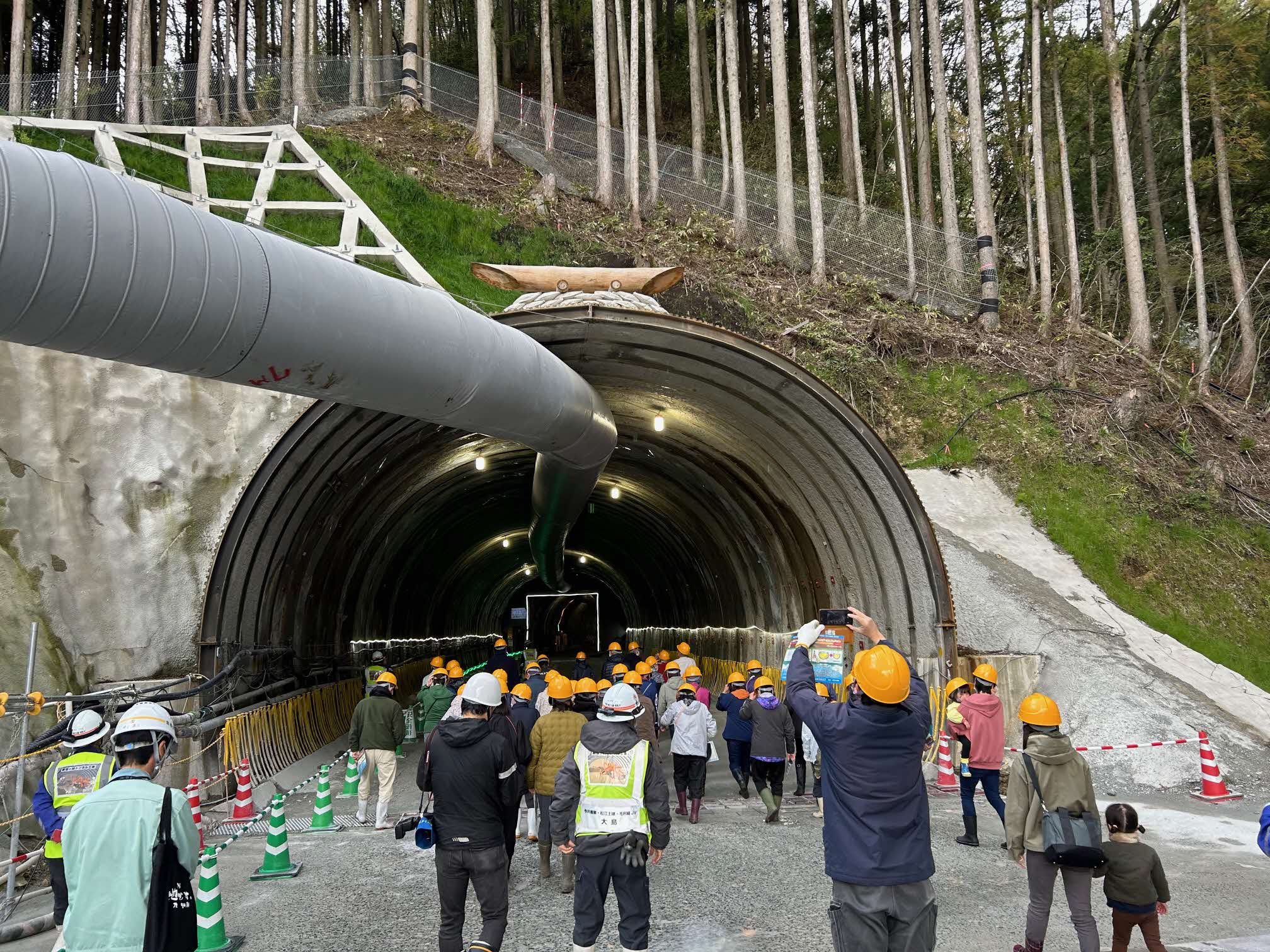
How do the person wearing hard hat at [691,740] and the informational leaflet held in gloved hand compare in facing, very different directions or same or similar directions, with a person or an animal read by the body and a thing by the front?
very different directions

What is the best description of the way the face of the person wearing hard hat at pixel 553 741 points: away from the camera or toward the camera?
away from the camera

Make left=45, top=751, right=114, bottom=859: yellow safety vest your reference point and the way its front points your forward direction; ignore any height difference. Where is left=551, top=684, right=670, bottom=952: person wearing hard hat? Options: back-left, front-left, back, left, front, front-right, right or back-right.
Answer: back-right

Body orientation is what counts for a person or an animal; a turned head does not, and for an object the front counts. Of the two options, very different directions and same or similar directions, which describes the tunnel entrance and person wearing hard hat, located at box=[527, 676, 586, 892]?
very different directions

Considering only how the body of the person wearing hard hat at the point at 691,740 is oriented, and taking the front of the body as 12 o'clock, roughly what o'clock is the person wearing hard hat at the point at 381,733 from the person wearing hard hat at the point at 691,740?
the person wearing hard hat at the point at 381,733 is roughly at 9 o'clock from the person wearing hard hat at the point at 691,740.

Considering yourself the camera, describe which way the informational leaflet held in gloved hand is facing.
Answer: facing the viewer

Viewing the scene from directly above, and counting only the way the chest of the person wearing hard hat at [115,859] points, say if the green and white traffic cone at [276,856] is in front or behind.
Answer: in front

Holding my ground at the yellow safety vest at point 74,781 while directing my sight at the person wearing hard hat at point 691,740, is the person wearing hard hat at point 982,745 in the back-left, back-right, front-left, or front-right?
front-right

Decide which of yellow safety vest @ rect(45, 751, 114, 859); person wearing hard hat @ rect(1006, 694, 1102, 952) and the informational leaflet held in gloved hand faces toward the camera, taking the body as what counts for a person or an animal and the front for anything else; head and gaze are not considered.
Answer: the informational leaflet held in gloved hand

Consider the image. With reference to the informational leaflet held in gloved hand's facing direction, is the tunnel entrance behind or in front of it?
behind

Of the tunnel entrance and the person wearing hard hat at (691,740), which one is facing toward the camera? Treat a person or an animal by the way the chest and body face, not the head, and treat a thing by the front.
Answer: the tunnel entrance

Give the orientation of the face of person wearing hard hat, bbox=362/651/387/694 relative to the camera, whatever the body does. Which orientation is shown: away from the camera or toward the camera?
away from the camera

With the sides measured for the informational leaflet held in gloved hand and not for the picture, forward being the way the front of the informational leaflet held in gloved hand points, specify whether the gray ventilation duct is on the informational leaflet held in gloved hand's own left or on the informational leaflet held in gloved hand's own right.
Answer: on the informational leaflet held in gloved hand's own right

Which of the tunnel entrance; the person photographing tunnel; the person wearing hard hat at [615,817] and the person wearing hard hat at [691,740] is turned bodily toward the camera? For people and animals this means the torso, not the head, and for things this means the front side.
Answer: the tunnel entrance

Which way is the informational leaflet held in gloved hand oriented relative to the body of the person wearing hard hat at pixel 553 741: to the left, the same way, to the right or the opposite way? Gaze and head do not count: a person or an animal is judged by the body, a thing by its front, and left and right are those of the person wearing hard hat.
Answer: the opposite way

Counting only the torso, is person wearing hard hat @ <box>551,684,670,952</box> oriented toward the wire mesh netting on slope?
yes

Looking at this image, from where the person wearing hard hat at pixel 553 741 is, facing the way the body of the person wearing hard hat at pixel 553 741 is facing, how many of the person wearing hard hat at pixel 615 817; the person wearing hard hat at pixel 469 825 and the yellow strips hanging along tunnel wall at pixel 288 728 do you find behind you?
2

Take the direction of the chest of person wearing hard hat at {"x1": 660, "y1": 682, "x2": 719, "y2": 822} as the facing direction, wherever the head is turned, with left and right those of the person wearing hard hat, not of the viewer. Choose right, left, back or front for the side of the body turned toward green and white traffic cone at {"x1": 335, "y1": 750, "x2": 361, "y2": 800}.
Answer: left

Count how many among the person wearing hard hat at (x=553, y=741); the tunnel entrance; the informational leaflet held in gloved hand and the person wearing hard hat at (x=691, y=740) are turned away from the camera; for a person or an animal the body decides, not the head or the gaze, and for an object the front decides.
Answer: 2

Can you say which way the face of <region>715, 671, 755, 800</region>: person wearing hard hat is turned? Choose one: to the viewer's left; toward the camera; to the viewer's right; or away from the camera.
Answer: away from the camera
